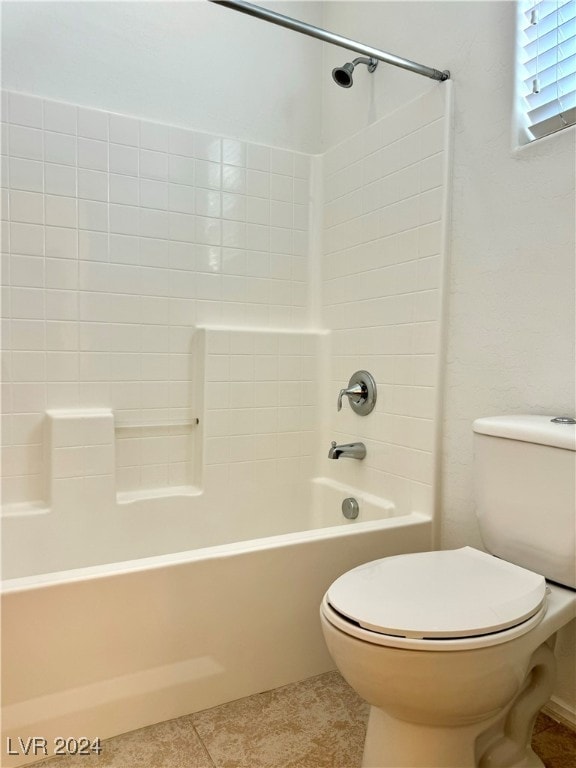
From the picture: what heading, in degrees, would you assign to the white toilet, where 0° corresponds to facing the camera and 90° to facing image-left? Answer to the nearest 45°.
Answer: approximately 45°
